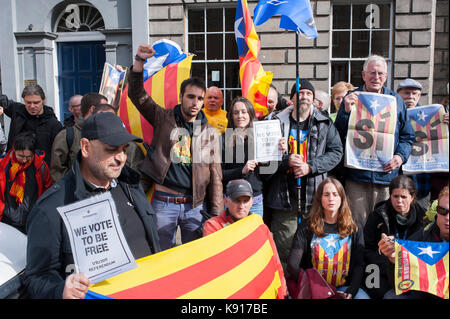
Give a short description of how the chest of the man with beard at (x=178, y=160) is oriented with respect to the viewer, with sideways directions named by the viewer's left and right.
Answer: facing the viewer

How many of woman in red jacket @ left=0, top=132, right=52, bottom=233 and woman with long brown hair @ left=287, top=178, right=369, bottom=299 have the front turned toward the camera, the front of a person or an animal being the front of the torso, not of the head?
2

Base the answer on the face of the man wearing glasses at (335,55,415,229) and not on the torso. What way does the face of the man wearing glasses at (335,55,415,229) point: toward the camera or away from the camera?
toward the camera

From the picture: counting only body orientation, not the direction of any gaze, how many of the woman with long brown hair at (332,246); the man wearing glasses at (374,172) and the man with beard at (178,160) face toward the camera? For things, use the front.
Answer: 3

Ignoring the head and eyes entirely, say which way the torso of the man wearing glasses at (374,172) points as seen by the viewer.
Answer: toward the camera

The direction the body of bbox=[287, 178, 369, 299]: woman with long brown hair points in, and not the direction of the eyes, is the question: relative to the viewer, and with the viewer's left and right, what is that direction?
facing the viewer

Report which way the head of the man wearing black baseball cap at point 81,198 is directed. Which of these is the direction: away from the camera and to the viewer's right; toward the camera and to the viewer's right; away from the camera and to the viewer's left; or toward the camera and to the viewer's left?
toward the camera and to the viewer's right

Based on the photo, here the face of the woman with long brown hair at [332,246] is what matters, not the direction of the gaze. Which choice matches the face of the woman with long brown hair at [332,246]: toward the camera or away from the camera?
toward the camera

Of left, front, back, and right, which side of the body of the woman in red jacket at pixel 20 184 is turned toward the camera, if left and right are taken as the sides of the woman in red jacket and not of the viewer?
front

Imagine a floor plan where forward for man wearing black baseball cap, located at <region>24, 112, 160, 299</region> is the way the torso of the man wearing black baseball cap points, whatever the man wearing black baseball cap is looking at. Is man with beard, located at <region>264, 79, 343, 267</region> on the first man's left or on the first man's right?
on the first man's left

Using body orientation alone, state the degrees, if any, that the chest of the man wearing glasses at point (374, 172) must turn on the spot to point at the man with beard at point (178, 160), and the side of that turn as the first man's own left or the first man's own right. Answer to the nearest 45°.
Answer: approximately 45° to the first man's own right
